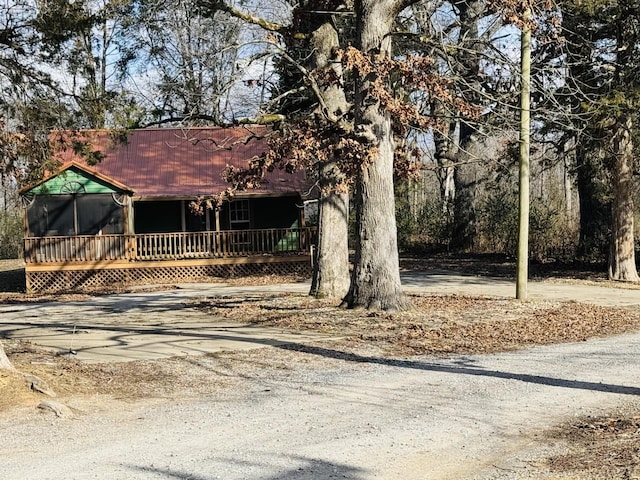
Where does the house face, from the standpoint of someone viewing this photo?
facing the viewer

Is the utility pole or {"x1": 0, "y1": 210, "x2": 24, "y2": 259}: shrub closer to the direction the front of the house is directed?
the utility pole

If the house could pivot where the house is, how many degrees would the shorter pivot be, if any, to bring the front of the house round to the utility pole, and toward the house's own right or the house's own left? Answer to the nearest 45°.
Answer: approximately 45° to the house's own left

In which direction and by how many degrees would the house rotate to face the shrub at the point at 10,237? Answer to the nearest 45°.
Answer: approximately 135° to its right
